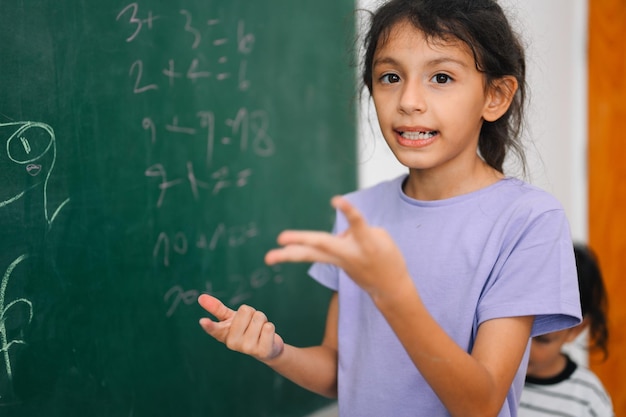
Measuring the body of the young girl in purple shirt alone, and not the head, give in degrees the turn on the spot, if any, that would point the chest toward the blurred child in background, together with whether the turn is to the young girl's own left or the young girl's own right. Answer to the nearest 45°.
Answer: approximately 180°

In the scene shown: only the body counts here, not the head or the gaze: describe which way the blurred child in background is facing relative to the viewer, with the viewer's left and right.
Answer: facing the viewer and to the left of the viewer

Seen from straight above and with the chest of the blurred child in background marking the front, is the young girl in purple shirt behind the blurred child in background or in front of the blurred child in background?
in front

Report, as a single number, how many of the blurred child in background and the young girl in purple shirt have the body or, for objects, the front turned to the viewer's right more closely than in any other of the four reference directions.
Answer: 0

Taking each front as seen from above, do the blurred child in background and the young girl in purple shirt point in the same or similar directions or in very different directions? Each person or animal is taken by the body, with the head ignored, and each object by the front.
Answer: same or similar directions
